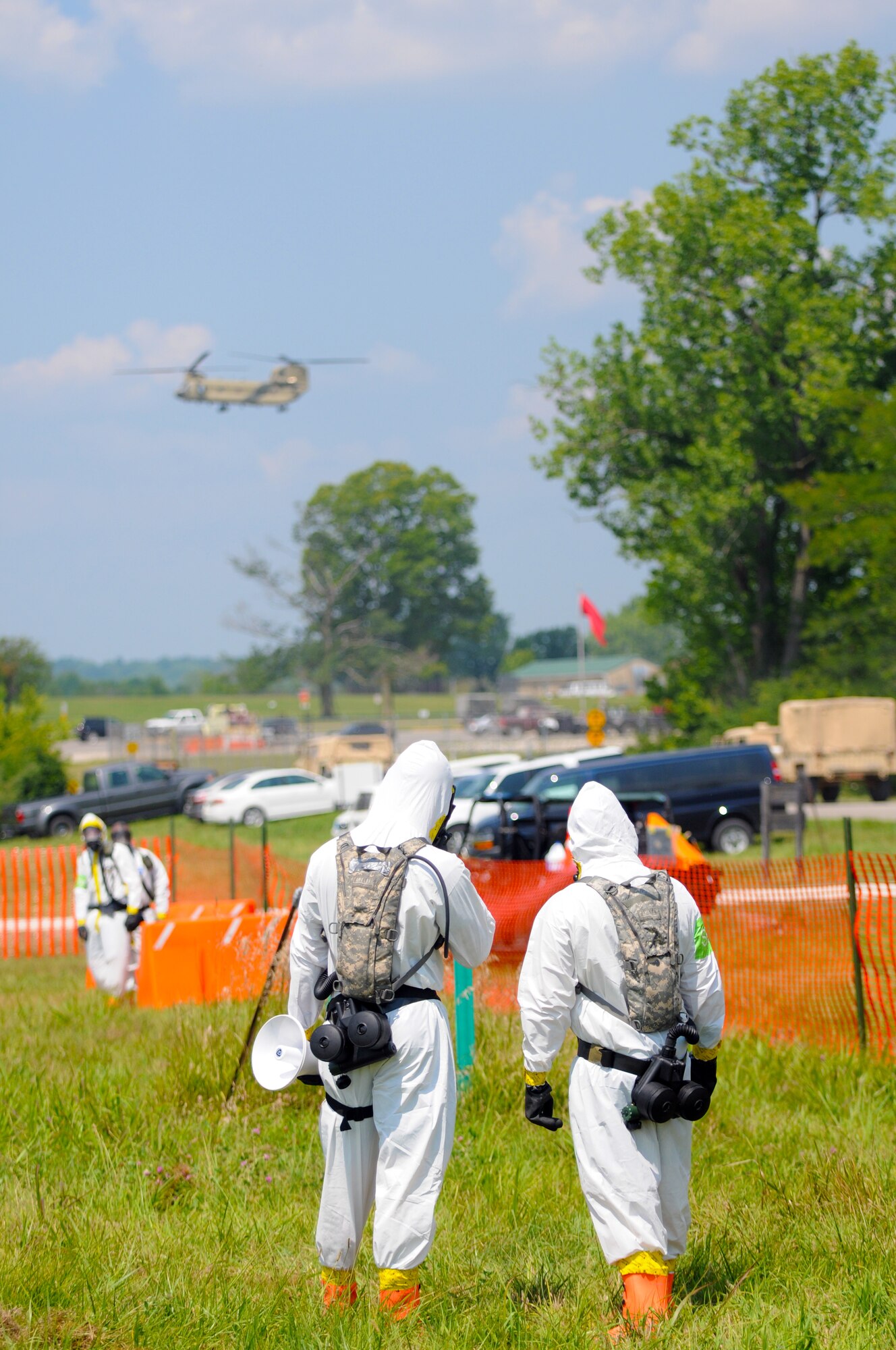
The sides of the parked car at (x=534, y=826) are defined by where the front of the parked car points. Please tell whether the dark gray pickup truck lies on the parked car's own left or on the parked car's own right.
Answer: on the parked car's own right

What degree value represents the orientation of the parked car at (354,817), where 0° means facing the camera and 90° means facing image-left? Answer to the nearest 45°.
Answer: approximately 45°

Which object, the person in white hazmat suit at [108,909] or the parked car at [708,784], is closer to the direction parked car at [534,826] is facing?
the person in white hazmat suit

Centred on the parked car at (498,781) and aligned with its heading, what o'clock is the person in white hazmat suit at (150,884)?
The person in white hazmat suit is roughly at 11 o'clock from the parked car.
